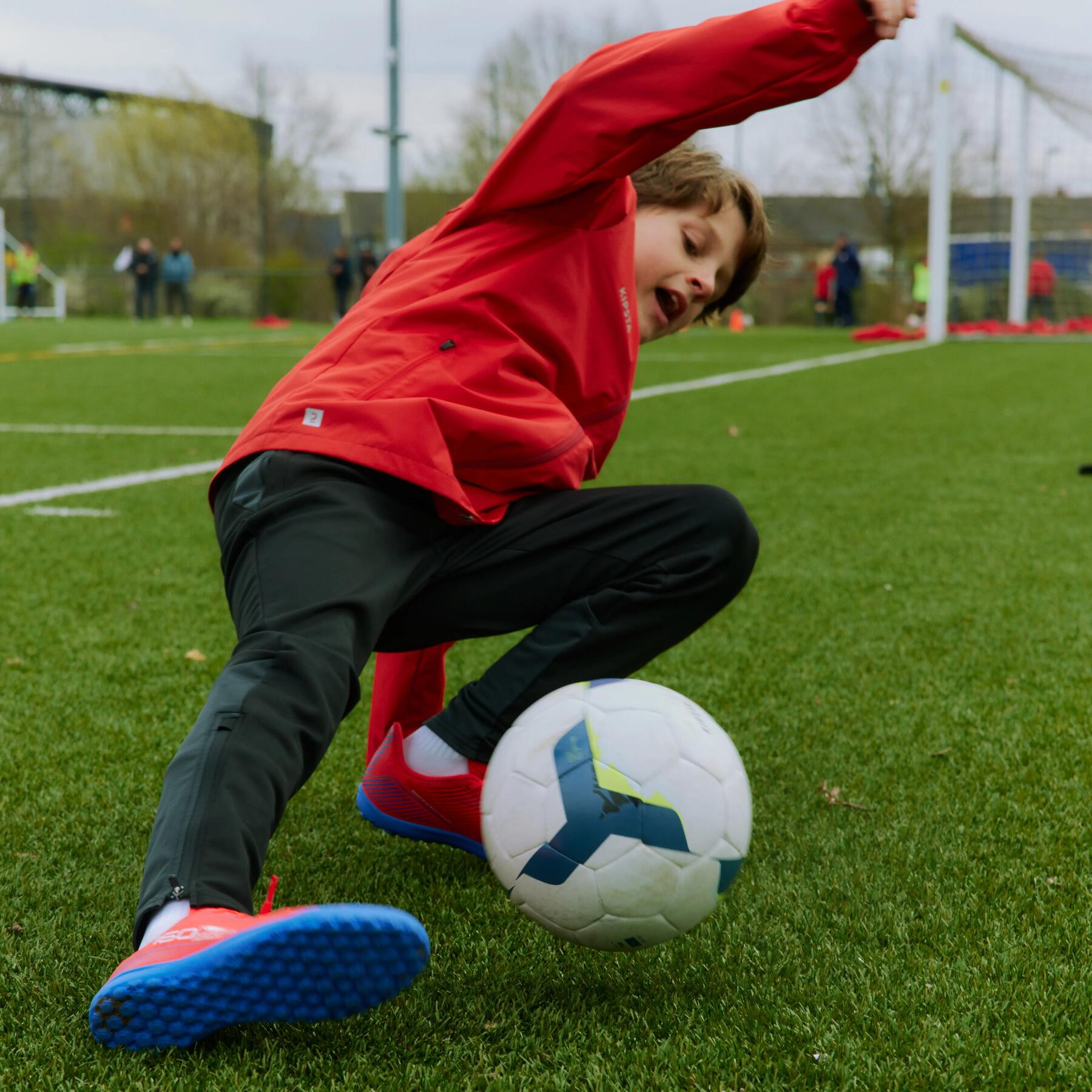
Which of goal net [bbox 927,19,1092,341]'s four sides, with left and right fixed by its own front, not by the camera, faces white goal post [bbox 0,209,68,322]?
front

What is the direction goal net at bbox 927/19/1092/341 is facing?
to the viewer's left

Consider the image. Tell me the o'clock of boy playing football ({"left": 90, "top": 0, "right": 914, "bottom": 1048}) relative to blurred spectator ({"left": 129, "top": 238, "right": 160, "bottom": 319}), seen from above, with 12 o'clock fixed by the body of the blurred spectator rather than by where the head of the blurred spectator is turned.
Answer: The boy playing football is roughly at 12 o'clock from the blurred spectator.

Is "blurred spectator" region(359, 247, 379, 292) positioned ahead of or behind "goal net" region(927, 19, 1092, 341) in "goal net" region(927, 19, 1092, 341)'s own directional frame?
ahead

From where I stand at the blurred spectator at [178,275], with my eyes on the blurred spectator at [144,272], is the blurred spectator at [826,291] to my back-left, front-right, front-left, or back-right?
back-left

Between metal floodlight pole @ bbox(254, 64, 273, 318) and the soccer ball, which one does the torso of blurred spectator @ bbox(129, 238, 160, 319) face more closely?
the soccer ball

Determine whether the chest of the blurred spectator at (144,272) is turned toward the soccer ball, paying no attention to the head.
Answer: yes

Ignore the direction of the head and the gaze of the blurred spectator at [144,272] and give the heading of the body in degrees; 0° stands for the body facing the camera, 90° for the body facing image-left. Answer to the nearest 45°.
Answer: approximately 0°

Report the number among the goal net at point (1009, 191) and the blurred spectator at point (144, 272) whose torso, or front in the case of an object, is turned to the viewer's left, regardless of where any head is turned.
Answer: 1

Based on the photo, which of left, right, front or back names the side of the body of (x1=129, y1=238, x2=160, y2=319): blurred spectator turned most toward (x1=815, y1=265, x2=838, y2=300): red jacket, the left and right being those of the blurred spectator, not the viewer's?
left

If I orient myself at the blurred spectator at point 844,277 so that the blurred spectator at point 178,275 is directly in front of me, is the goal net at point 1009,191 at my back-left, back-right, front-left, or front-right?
back-left

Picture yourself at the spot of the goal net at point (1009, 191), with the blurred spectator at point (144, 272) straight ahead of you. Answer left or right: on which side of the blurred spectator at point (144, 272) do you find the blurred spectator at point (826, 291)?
right

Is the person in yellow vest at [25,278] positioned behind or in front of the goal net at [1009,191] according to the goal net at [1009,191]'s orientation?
in front
